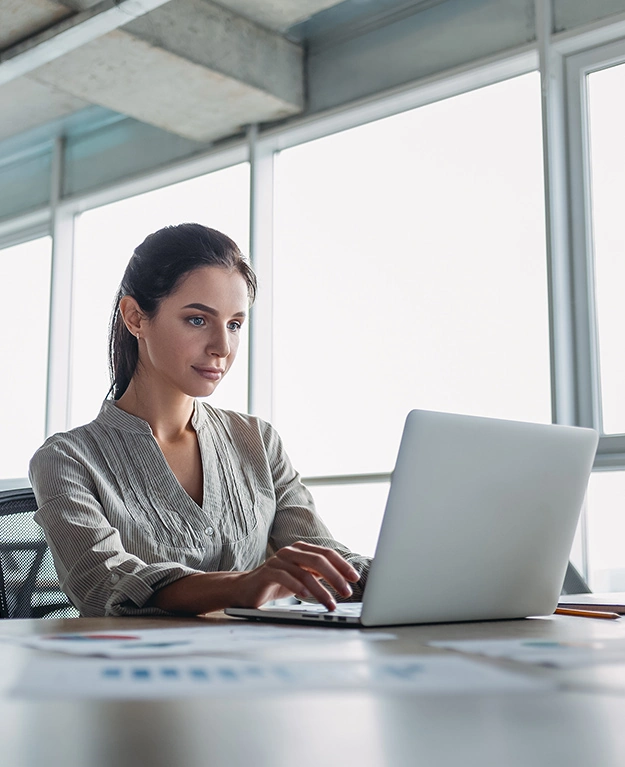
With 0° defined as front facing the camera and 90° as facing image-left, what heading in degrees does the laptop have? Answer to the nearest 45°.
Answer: approximately 135°

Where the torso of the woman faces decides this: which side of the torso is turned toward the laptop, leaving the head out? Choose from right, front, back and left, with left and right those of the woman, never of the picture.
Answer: front

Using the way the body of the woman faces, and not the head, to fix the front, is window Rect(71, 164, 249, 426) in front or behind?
behind

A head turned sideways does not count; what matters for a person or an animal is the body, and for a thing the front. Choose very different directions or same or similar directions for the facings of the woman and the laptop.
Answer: very different directions

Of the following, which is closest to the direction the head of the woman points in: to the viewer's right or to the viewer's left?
to the viewer's right

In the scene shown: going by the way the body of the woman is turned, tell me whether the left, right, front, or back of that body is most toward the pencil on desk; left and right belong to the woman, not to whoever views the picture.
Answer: front

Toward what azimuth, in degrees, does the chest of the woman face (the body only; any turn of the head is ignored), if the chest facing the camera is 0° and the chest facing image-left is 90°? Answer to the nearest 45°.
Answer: approximately 315°

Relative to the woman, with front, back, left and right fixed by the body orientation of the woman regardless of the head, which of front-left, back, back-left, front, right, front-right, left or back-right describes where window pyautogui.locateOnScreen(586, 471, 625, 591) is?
left

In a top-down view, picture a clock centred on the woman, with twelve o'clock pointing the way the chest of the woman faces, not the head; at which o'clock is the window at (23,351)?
The window is roughly at 7 o'clock from the woman.

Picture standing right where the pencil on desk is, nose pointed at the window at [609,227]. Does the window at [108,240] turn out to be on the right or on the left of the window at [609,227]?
left

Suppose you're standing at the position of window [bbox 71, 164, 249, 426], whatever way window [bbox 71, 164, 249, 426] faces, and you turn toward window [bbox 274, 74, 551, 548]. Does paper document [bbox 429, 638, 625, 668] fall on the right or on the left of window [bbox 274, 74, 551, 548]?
right
